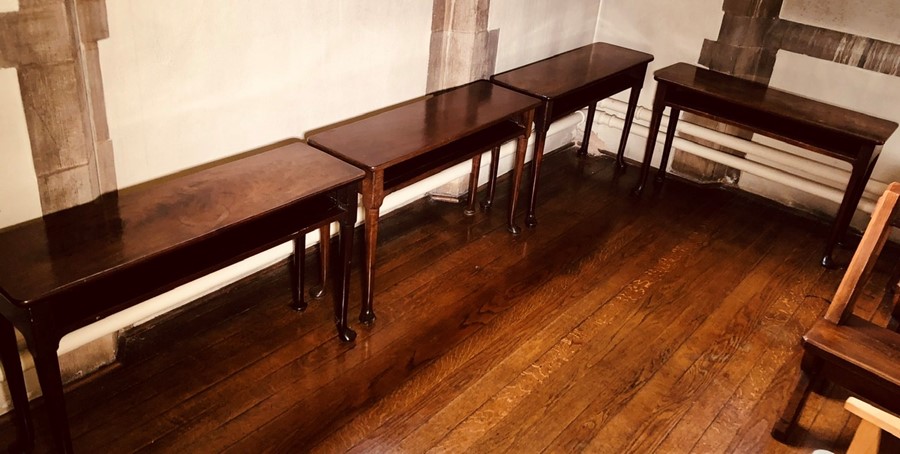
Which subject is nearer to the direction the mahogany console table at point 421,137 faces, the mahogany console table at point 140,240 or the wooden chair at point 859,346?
the wooden chair

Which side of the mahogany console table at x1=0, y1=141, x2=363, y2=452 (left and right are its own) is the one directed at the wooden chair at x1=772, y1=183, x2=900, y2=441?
front

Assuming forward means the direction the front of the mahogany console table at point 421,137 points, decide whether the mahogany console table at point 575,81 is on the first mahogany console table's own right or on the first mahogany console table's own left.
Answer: on the first mahogany console table's own left

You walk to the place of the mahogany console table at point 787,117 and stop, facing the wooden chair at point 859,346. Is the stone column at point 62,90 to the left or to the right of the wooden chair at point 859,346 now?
right

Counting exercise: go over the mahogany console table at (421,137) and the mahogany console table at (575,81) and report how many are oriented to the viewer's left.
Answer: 0

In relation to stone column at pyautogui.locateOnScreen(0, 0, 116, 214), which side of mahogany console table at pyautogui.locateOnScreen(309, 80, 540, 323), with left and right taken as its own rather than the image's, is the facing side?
right

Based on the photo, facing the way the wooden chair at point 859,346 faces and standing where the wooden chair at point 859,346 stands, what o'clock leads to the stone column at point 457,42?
The stone column is roughly at 2 o'clock from the wooden chair.

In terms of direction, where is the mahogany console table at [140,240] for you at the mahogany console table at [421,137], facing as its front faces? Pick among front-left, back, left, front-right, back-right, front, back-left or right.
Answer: right
